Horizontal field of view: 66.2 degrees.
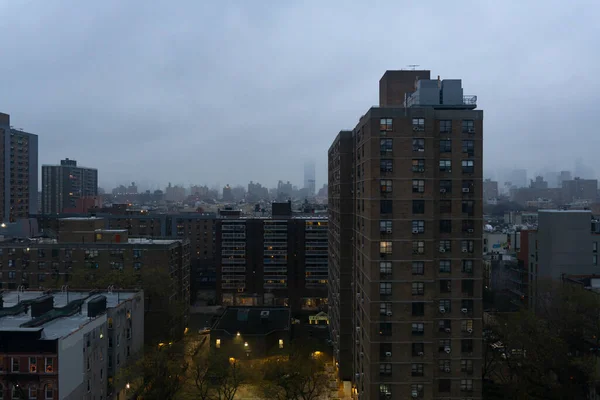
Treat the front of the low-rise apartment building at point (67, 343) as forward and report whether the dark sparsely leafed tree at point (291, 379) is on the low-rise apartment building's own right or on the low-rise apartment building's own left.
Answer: on the low-rise apartment building's own left

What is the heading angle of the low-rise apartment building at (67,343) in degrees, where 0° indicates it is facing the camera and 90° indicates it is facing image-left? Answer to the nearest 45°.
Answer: approximately 0°

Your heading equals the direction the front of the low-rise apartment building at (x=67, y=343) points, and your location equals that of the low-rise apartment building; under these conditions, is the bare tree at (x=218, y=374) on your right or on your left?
on your left
